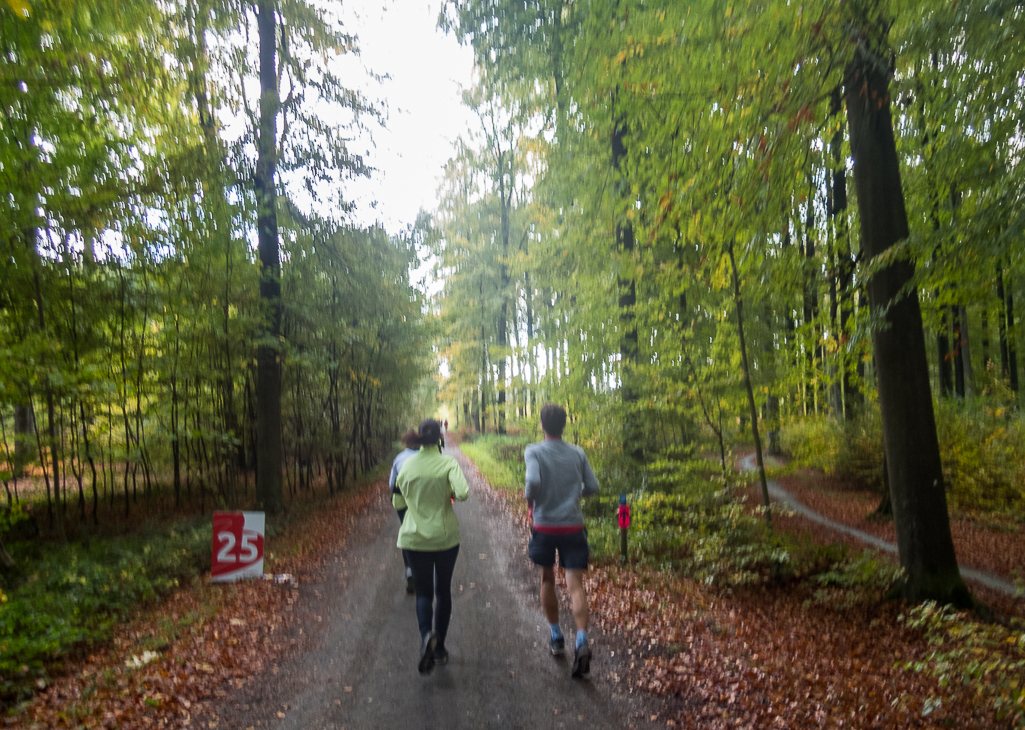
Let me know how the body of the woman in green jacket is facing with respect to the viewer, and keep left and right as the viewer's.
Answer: facing away from the viewer

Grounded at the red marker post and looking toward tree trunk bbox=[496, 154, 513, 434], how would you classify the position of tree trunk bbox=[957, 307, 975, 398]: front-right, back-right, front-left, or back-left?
front-right

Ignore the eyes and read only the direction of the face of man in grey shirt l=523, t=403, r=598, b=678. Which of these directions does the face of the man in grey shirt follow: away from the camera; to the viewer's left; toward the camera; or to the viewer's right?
away from the camera

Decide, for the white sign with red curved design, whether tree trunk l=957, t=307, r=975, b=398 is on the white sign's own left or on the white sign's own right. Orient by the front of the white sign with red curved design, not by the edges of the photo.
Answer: on the white sign's own left

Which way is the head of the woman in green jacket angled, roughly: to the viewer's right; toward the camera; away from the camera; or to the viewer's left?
away from the camera

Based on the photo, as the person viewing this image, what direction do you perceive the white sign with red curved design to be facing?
facing the viewer

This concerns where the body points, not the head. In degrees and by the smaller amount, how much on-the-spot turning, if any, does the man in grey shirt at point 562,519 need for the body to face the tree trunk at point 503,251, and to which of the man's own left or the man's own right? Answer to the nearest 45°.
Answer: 0° — they already face it

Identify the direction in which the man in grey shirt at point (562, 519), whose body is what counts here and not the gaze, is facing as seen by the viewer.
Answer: away from the camera

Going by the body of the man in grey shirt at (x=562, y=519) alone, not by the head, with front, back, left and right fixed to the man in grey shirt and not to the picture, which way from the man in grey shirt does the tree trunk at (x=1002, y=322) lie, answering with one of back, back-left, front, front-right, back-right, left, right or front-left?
front-right

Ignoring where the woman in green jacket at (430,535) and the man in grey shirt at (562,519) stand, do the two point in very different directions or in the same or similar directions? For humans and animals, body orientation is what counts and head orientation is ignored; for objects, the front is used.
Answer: same or similar directions

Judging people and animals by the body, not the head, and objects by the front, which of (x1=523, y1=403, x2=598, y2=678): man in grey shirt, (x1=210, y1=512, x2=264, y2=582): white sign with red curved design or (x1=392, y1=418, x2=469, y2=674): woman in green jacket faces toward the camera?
the white sign with red curved design

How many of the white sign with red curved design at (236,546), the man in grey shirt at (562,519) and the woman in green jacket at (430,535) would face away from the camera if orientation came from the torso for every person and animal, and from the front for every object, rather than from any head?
2

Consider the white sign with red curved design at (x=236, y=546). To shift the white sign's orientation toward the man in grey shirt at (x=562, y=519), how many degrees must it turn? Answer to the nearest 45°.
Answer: approximately 45° to its left

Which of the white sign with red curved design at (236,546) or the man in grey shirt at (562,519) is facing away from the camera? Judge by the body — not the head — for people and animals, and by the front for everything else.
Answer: the man in grey shirt

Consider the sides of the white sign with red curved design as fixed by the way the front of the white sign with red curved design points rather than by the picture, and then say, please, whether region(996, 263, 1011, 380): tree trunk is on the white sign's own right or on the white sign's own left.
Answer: on the white sign's own left
